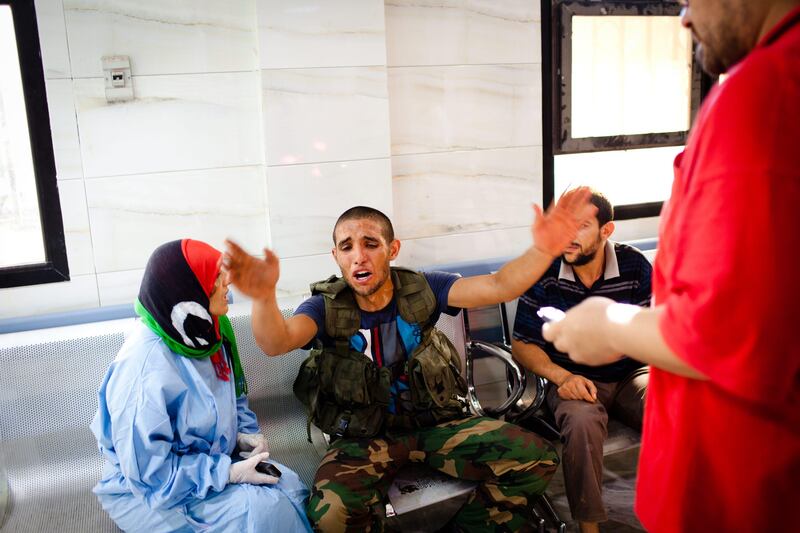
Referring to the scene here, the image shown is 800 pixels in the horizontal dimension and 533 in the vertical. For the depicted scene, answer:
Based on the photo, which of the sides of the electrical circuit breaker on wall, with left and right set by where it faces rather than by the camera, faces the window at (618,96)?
left

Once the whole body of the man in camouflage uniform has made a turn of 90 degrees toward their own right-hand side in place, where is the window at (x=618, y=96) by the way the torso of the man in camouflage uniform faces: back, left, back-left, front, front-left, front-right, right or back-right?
back-right

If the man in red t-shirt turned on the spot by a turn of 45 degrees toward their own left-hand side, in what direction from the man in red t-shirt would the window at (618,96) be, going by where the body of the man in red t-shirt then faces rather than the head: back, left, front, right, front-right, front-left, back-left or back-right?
back-right

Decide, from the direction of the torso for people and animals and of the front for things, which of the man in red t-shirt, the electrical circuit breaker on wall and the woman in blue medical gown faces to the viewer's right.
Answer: the woman in blue medical gown

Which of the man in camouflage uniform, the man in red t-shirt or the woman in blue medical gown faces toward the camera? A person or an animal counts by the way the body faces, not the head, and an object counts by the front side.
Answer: the man in camouflage uniform

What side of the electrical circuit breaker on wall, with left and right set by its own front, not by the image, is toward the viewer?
front

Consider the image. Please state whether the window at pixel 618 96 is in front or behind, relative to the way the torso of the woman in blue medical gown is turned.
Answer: in front

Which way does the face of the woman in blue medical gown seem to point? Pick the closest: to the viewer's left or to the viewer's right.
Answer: to the viewer's right

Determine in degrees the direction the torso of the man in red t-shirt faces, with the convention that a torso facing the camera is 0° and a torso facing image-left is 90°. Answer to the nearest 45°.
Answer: approximately 90°

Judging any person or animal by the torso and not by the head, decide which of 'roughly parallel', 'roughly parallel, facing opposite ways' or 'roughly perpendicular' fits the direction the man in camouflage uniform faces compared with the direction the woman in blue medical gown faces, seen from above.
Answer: roughly perpendicular

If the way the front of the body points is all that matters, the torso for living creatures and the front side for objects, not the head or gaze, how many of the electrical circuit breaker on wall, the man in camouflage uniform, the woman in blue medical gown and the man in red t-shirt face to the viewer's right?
1

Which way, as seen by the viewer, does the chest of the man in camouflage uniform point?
toward the camera

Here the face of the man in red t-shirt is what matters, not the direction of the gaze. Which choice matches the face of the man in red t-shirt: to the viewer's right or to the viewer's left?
to the viewer's left

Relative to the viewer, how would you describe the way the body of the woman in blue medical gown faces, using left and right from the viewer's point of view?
facing to the right of the viewer

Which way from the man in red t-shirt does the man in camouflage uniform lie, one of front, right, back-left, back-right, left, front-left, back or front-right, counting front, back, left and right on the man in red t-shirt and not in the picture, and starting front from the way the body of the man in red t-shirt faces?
front-right
